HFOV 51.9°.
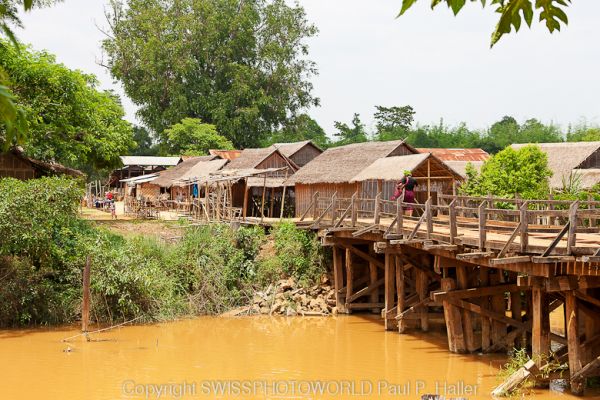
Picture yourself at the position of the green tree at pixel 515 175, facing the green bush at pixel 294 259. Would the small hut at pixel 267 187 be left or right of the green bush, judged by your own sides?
right

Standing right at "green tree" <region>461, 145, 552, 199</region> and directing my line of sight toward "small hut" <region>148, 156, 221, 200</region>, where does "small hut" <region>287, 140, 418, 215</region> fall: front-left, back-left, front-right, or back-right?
front-left

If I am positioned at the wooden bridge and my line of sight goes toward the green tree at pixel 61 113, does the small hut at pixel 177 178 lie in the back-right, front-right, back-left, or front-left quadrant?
front-right

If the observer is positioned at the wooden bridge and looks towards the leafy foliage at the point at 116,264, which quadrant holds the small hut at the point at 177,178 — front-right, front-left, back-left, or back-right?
front-right

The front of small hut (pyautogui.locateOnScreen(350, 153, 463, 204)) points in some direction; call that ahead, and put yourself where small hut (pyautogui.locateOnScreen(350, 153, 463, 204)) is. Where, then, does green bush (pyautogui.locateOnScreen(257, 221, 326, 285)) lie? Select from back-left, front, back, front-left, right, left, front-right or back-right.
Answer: right

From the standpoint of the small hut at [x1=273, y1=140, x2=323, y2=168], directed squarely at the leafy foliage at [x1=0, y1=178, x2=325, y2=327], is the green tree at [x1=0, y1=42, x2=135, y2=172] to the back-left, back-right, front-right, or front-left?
front-right
